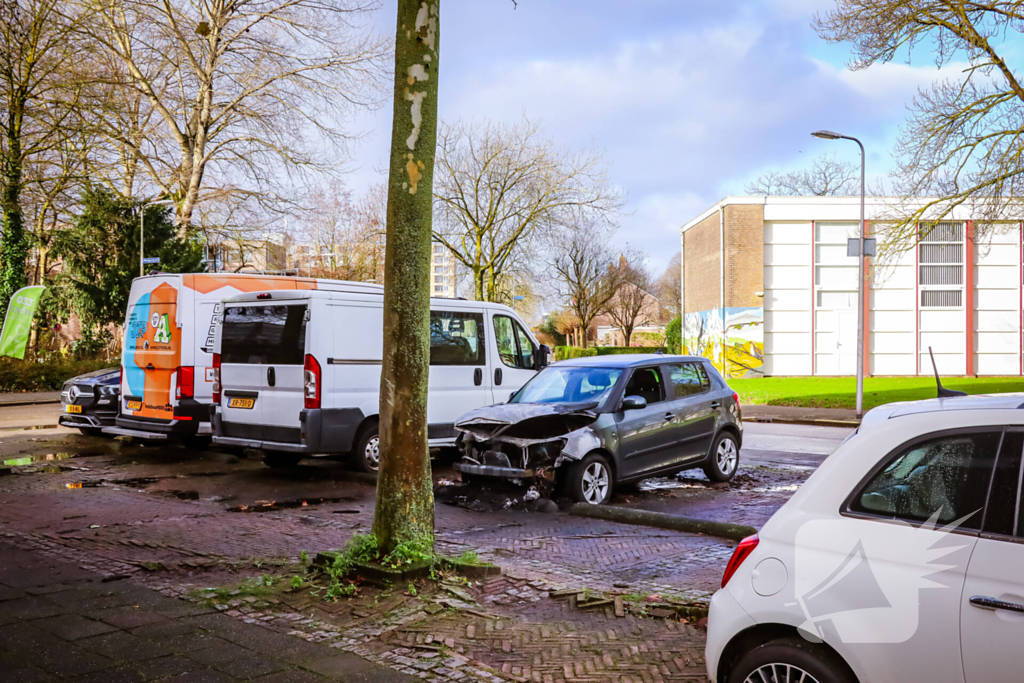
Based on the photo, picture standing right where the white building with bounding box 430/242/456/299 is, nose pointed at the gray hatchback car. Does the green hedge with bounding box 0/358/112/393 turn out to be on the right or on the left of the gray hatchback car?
right

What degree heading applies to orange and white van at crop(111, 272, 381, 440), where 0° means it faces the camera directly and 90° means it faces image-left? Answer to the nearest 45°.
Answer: approximately 225°

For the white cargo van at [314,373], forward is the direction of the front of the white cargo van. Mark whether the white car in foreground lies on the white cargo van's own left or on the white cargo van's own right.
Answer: on the white cargo van's own right

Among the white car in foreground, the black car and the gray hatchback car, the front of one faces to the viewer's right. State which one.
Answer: the white car in foreground

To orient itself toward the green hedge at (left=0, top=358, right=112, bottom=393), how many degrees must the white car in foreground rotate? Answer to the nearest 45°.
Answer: approximately 135° to its left

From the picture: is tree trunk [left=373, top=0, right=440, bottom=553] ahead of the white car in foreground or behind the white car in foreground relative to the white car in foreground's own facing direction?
behind

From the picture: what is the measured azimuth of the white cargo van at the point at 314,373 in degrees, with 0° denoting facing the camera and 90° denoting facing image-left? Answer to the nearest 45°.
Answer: approximately 225°

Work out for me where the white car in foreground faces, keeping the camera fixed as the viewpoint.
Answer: facing to the right of the viewer

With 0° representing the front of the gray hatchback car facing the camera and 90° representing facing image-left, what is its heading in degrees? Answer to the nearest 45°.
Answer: approximately 45°

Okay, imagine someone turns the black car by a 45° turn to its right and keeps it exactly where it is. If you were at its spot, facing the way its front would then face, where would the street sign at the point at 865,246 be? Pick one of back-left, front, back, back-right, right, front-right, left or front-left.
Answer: back

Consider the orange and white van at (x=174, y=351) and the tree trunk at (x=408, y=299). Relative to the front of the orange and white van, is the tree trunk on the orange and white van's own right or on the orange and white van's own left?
on the orange and white van's own right
